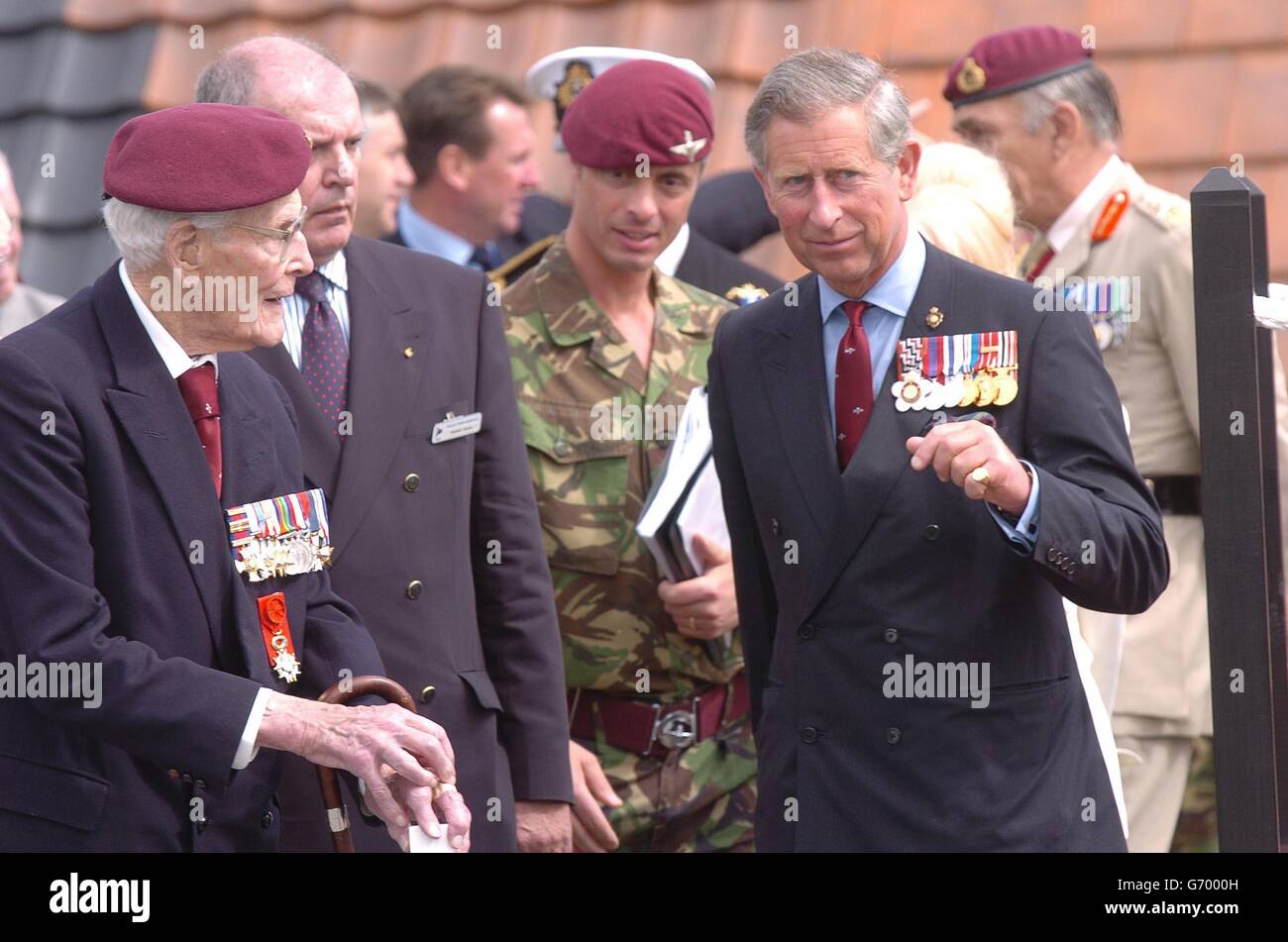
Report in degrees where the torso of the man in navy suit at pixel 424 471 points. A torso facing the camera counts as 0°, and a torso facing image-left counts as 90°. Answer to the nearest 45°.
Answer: approximately 0°

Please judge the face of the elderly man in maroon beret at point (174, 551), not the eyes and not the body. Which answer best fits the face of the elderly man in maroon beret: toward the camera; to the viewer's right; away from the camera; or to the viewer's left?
to the viewer's right

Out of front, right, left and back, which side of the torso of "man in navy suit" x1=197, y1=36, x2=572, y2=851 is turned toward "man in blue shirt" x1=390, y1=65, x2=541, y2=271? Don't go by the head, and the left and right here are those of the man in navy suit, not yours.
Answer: back

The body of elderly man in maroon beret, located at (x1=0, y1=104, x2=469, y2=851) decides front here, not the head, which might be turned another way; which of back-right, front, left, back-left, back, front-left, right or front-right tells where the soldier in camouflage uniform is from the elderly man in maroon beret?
left

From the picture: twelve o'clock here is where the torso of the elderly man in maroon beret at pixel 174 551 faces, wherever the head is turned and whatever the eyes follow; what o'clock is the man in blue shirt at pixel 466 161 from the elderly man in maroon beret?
The man in blue shirt is roughly at 8 o'clock from the elderly man in maroon beret.

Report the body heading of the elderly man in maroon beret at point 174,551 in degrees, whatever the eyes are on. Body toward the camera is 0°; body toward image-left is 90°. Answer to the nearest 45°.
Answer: approximately 315°

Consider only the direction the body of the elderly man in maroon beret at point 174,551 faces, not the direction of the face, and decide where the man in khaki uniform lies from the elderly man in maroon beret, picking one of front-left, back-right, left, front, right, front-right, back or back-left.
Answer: left

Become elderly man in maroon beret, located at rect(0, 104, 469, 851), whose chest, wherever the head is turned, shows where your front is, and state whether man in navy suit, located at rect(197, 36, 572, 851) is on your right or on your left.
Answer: on your left

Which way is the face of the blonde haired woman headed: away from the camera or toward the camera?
away from the camera

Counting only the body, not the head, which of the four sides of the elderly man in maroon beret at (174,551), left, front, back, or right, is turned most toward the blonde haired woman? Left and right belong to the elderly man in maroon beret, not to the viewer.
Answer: left
